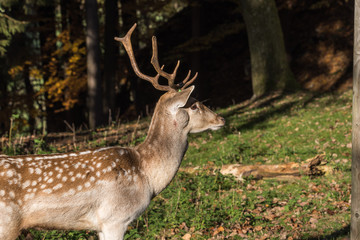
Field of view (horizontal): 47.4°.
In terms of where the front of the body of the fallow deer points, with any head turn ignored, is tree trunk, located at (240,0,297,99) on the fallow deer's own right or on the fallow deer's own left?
on the fallow deer's own left

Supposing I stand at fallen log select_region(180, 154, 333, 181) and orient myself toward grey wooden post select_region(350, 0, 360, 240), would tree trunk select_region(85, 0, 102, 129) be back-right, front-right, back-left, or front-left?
back-right

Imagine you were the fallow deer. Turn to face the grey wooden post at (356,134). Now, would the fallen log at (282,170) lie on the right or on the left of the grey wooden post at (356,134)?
left

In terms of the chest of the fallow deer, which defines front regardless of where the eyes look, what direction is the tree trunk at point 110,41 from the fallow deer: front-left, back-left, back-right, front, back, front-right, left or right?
left

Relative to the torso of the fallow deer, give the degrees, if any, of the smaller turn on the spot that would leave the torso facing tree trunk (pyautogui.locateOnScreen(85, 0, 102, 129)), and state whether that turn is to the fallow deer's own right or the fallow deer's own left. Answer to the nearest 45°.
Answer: approximately 90° to the fallow deer's own left

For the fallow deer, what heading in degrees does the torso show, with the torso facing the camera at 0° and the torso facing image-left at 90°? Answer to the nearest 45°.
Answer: approximately 270°

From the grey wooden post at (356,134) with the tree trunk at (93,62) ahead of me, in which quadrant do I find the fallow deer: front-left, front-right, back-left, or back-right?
front-left

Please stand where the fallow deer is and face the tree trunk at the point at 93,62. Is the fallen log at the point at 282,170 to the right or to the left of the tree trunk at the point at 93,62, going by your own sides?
right

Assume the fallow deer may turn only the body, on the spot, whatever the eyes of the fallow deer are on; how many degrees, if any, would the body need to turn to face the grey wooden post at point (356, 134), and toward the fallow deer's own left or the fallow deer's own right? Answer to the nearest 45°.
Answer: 0° — it already faces it

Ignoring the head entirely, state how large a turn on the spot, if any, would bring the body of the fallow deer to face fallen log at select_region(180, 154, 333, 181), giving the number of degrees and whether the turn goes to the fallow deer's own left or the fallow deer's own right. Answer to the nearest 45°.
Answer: approximately 45° to the fallow deer's own left
